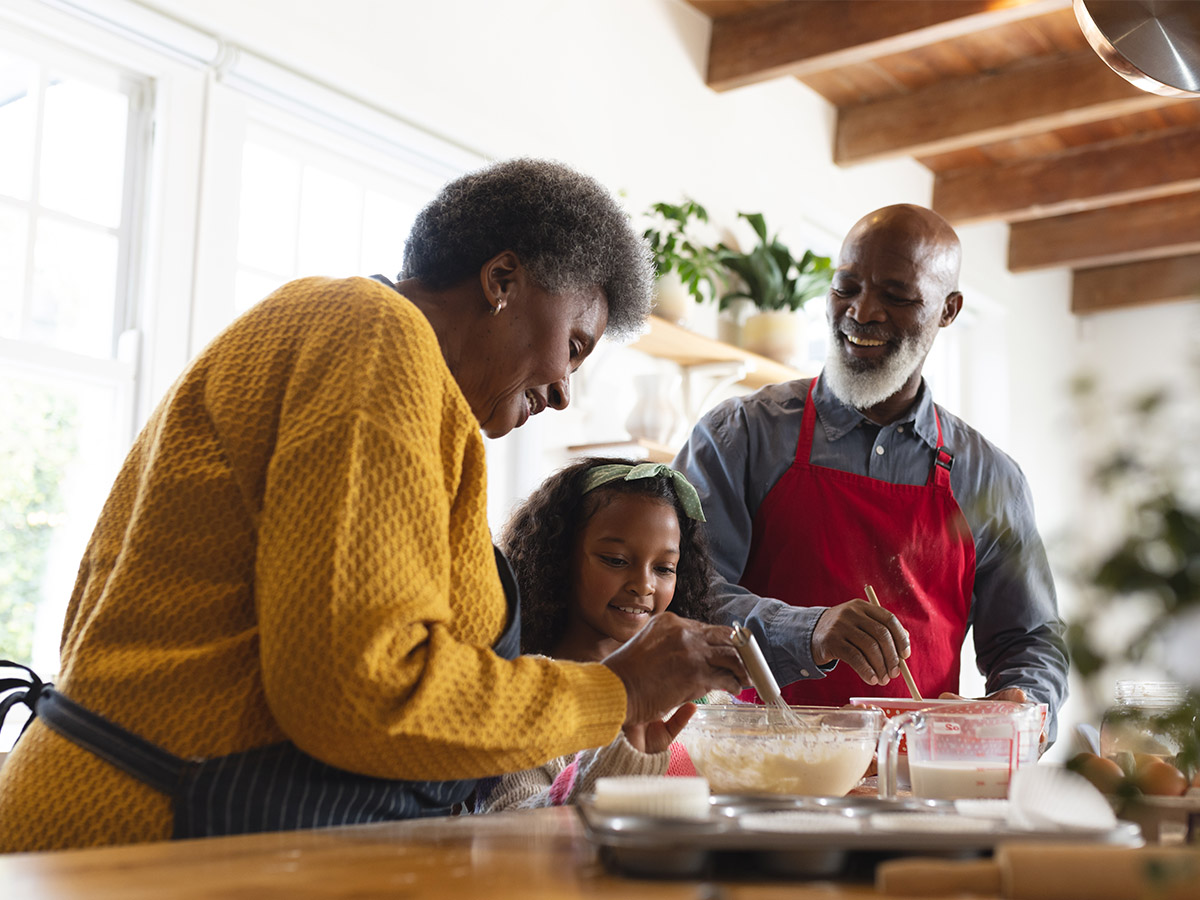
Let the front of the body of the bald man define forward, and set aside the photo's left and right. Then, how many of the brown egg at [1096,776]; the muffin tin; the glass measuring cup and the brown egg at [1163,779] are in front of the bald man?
4

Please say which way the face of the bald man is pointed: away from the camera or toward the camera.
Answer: toward the camera

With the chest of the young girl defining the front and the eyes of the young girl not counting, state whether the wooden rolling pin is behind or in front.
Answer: in front

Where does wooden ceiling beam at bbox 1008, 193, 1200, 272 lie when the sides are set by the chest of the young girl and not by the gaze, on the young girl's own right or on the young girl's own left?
on the young girl's own left

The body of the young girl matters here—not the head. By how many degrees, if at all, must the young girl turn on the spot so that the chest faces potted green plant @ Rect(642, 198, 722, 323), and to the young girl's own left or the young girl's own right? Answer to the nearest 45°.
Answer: approximately 135° to the young girl's own left

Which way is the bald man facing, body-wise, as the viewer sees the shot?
toward the camera

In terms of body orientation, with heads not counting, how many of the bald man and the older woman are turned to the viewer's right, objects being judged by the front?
1

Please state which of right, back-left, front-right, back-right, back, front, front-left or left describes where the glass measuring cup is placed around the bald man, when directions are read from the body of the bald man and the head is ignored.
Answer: front

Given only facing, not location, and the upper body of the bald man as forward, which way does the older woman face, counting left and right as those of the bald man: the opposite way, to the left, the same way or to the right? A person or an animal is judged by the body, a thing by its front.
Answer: to the left

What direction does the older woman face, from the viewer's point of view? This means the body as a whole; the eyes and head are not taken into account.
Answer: to the viewer's right

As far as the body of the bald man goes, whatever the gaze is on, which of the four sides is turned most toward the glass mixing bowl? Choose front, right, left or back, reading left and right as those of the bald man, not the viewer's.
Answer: front

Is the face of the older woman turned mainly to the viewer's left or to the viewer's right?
to the viewer's right

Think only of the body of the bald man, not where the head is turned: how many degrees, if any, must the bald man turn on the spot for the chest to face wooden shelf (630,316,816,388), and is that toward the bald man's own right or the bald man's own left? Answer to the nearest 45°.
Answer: approximately 180°

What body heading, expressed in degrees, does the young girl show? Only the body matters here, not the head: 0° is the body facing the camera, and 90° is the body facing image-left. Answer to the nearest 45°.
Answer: approximately 315°

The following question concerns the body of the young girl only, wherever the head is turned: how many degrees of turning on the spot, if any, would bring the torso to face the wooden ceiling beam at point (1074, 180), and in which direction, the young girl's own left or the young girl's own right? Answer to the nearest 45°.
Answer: approximately 90° to the young girl's own left
